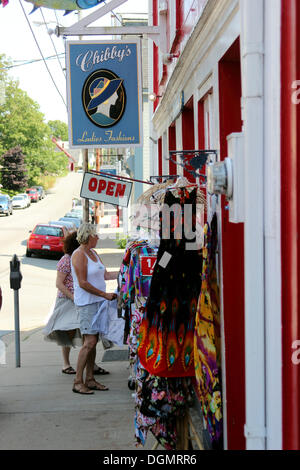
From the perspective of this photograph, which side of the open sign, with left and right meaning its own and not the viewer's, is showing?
front

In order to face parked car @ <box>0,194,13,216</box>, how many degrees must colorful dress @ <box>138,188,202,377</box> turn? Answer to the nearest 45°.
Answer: approximately 180°

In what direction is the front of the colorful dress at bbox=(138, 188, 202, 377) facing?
toward the camera

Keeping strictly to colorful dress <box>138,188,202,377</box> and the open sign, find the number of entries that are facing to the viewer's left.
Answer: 0

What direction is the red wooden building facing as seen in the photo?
to the viewer's left
